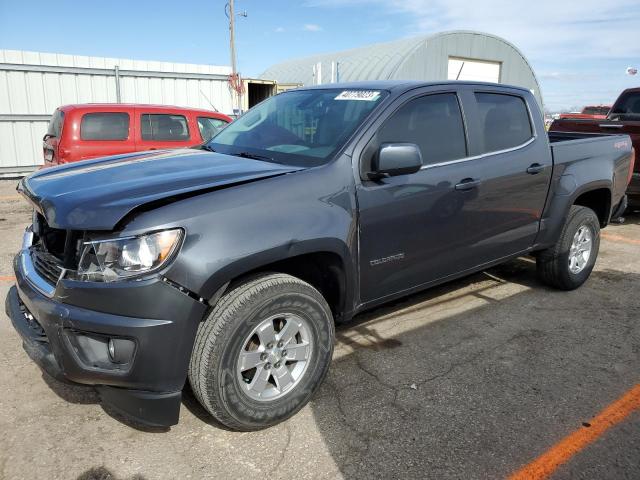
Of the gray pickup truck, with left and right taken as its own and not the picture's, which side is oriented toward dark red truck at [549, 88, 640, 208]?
back

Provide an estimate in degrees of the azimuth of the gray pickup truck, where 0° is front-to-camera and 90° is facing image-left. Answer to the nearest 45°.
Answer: approximately 45°

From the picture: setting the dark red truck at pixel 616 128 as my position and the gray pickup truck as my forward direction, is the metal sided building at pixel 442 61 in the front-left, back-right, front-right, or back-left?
back-right
